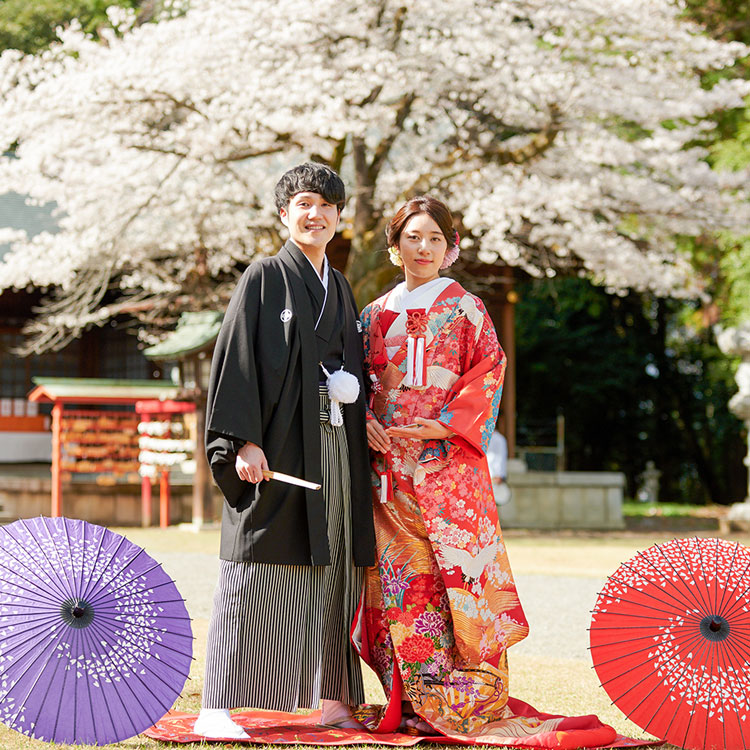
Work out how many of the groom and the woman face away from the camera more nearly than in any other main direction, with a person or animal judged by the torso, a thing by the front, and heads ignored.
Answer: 0

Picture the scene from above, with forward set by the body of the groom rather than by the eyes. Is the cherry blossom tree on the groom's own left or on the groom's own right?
on the groom's own left

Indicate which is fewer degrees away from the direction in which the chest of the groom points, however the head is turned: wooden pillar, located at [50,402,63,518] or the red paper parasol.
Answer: the red paper parasol

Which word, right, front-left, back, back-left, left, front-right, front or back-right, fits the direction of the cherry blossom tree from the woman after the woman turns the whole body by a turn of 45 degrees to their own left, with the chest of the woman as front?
back

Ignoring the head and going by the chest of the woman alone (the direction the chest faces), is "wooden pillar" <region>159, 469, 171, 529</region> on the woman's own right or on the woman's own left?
on the woman's own right

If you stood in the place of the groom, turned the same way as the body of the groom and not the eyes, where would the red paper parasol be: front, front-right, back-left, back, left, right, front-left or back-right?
front-left

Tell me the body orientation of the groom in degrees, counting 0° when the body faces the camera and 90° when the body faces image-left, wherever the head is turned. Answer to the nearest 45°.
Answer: approximately 315°

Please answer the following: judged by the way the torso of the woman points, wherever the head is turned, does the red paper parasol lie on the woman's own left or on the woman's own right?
on the woman's own left
